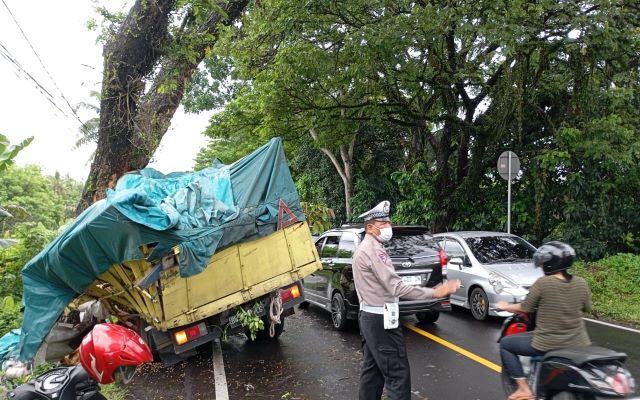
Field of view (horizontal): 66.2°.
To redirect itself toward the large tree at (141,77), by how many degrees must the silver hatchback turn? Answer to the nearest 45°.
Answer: approximately 135° to its right

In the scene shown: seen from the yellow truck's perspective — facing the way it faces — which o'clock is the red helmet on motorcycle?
The red helmet on motorcycle is roughly at 8 o'clock from the yellow truck.

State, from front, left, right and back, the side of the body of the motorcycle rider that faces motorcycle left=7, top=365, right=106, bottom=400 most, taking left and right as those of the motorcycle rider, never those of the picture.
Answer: left

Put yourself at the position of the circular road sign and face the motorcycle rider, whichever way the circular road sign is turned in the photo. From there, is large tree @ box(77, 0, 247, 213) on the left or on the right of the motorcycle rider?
right

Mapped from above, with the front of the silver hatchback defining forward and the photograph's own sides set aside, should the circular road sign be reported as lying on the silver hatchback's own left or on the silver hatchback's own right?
on the silver hatchback's own left

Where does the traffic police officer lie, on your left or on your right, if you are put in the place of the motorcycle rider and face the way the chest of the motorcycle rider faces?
on your left

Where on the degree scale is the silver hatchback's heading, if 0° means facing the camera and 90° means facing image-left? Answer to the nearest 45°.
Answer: approximately 315°

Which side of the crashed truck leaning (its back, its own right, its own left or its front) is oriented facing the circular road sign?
right

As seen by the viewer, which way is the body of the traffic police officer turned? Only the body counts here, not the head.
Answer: to the viewer's right

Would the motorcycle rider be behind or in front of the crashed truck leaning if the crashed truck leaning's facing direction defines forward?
behind

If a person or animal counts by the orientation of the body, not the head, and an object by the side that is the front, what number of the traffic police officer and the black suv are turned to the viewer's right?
1

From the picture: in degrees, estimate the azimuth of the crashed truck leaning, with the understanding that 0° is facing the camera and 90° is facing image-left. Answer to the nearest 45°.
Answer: approximately 135°
